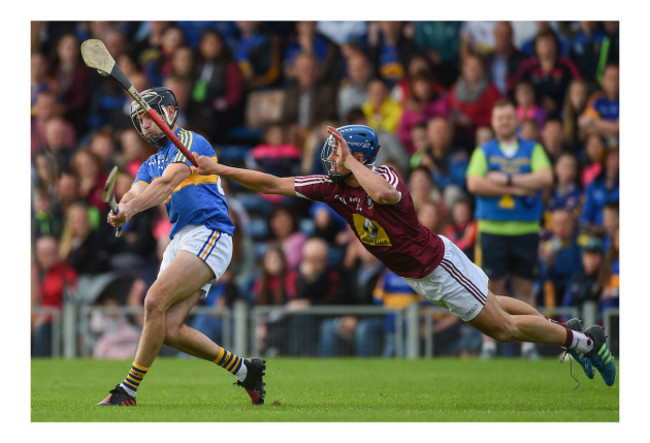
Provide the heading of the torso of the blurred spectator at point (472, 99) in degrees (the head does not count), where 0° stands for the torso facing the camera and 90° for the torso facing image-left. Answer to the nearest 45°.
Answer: approximately 0°

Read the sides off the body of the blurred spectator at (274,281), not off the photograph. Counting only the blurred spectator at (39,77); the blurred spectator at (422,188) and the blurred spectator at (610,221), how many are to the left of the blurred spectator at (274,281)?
2

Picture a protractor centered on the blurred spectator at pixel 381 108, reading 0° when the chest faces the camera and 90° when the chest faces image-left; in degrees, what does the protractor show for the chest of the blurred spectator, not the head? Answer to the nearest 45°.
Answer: approximately 0°

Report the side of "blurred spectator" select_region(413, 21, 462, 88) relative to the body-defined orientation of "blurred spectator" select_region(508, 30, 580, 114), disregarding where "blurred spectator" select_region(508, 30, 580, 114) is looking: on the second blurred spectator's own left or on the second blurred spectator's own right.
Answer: on the second blurred spectator's own right

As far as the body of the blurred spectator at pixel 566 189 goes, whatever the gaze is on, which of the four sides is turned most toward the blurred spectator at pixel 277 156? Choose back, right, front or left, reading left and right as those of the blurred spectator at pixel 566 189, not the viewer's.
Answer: right

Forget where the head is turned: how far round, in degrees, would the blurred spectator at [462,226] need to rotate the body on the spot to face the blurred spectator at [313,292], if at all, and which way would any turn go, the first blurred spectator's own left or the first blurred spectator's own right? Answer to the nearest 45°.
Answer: approximately 90° to the first blurred spectator's own right

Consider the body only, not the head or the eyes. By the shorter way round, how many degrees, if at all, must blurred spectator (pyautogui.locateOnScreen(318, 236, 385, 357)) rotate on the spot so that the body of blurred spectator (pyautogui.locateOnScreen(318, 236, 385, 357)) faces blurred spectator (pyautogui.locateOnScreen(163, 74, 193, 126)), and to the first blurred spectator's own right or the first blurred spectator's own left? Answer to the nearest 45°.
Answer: approximately 135° to the first blurred spectator's own right

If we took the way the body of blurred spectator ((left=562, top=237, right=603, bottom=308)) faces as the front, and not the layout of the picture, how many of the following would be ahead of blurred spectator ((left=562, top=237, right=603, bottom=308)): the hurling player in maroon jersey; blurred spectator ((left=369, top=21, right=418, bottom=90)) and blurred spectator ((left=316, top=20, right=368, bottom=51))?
1
